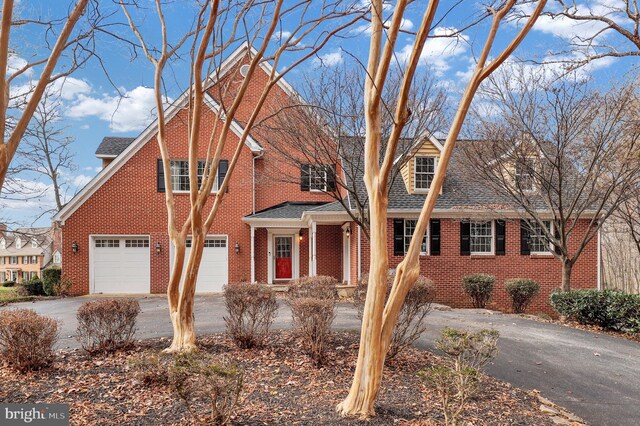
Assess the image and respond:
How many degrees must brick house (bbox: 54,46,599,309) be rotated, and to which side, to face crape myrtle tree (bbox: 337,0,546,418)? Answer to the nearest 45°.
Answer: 0° — it already faces it

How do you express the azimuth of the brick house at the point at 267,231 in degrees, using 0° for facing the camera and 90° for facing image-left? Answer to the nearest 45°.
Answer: approximately 0°

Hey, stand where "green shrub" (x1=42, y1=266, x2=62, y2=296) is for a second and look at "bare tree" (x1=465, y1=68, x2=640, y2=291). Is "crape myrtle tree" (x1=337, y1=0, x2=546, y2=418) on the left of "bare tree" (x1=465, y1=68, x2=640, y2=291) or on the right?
right

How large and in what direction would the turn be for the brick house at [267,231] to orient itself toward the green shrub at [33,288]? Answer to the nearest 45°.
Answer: approximately 90° to its right

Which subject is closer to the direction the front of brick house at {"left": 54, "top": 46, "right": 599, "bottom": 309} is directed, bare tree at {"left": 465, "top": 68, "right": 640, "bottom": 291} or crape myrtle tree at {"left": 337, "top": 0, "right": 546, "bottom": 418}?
the crape myrtle tree
